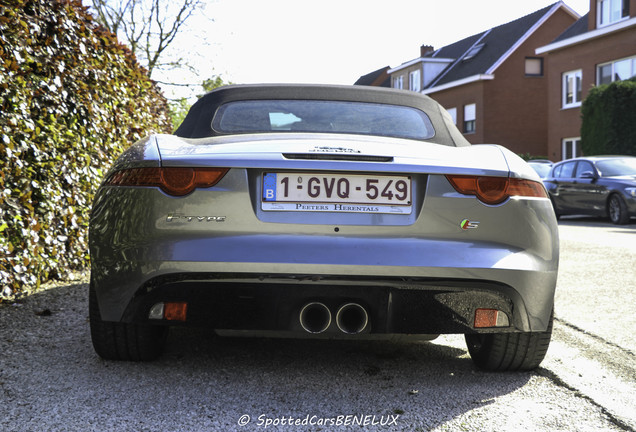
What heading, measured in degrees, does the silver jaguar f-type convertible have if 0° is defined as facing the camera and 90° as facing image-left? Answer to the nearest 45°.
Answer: approximately 180°

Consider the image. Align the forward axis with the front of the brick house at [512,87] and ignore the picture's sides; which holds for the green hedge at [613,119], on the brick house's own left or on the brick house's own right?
on the brick house's own left

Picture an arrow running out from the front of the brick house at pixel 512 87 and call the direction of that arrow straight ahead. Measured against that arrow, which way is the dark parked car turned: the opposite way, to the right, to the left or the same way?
to the left

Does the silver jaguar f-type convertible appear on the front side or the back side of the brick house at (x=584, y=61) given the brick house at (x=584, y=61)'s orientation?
on the front side

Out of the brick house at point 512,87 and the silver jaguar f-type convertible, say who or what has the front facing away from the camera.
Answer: the silver jaguar f-type convertible

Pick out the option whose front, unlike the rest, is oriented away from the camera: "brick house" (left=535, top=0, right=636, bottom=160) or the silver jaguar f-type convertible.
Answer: the silver jaguar f-type convertible

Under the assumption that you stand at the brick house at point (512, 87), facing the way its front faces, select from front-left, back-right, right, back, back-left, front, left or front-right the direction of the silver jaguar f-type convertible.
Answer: front-left

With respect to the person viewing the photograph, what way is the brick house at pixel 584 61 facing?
facing the viewer and to the left of the viewer

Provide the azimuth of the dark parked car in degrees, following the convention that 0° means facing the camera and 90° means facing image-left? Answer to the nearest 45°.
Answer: approximately 315°

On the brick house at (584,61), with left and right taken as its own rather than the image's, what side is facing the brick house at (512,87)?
right

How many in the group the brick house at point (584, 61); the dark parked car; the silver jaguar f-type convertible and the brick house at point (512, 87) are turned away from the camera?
1
